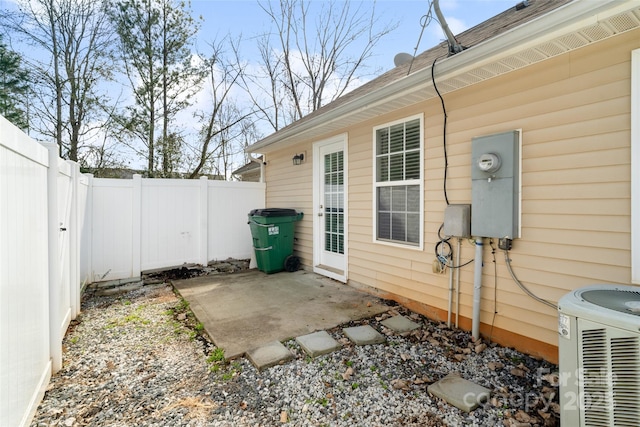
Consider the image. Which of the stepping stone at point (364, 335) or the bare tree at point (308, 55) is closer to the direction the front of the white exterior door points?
the stepping stone

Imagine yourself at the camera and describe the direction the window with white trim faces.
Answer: facing the viewer and to the left of the viewer

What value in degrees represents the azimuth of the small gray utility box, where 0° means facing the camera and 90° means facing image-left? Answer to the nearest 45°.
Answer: approximately 45°

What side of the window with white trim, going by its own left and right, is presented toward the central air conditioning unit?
left

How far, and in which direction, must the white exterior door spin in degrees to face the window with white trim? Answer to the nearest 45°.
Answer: approximately 90° to its left

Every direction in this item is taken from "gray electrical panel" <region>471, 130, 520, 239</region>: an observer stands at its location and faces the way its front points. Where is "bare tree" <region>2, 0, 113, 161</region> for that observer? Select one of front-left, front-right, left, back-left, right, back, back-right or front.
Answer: front-right

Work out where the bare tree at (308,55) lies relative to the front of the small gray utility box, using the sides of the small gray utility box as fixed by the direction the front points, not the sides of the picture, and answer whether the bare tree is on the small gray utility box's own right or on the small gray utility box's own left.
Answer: on the small gray utility box's own right
